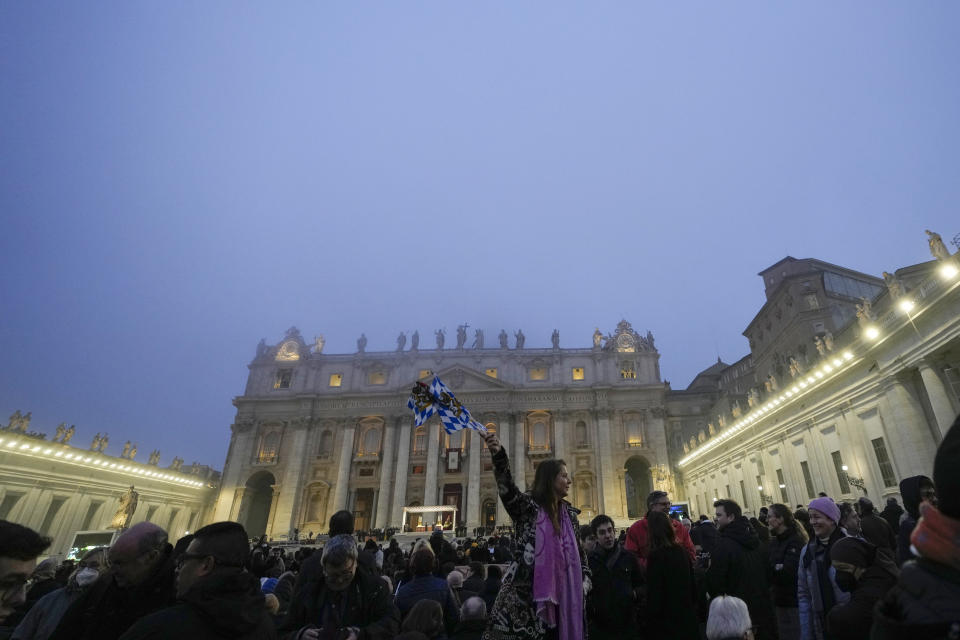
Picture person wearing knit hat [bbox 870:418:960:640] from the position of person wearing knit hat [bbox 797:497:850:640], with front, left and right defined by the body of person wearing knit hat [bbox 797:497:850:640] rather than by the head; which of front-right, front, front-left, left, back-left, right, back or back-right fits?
front-left

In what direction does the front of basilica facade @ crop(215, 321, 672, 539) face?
toward the camera

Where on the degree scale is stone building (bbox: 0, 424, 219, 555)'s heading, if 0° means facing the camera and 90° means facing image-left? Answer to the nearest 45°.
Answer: approximately 315°

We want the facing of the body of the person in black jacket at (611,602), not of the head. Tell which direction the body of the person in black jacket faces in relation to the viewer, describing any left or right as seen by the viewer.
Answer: facing the viewer

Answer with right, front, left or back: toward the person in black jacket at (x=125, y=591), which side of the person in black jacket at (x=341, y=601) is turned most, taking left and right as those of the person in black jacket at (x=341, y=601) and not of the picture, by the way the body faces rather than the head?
right

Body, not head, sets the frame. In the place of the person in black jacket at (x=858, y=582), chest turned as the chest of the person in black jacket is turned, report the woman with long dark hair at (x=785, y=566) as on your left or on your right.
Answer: on your right

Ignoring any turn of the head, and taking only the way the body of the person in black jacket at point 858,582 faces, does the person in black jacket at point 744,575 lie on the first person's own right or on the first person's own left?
on the first person's own right

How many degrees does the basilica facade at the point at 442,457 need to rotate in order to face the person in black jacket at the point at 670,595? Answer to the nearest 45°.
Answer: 0° — it already faces them

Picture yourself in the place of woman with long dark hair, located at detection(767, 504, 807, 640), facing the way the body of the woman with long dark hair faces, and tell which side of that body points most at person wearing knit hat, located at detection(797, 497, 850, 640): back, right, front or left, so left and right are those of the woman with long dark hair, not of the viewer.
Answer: left

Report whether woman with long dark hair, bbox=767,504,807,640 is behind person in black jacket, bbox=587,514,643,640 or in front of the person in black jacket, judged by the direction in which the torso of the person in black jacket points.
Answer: behind

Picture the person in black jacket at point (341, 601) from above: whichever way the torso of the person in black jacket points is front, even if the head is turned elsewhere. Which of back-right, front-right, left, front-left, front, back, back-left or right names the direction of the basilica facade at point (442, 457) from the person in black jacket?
back

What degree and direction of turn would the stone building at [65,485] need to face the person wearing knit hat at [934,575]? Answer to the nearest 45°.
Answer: approximately 45° to its right

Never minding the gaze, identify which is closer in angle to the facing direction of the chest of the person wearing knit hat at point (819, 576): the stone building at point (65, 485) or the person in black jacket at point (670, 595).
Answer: the person in black jacket

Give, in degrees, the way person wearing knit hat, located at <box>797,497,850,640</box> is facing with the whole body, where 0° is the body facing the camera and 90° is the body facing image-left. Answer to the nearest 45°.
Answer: approximately 45°

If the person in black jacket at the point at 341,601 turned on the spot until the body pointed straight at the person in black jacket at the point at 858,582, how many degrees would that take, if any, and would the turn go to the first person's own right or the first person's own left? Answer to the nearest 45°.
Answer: approximately 45° to the first person's own left
